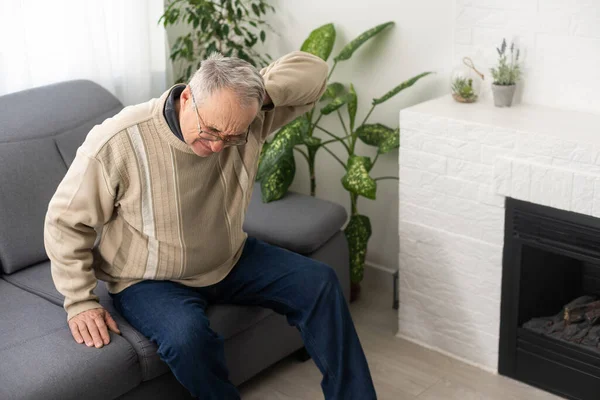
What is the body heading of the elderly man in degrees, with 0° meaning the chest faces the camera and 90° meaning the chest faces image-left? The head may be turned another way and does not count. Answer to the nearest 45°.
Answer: approximately 315°

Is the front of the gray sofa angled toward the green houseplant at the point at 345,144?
no

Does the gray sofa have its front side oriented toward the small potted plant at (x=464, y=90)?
no

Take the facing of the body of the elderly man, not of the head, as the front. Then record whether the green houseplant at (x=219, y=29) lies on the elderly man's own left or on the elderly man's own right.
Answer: on the elderly man's own left

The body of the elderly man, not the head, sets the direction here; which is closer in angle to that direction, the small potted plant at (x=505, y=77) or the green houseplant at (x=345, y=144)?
the small potted plant

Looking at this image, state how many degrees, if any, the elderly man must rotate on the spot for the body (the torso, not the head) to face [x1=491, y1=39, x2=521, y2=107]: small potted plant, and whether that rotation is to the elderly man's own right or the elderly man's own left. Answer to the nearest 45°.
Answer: approximately 90° to the elderly man's own left

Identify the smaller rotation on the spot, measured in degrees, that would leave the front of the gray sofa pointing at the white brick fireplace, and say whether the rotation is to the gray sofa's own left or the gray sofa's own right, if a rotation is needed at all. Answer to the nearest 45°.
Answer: approximately 45° to the gray sofa's own left

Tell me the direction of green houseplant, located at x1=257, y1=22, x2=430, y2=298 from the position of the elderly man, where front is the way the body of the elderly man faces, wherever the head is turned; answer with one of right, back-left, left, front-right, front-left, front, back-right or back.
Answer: left

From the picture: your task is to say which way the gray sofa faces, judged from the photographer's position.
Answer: facing the viewer and to the right of the viewer

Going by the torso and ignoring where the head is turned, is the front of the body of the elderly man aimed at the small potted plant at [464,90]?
no

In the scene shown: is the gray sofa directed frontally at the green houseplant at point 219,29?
no

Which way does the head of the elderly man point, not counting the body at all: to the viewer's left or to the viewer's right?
to the viewer's right
